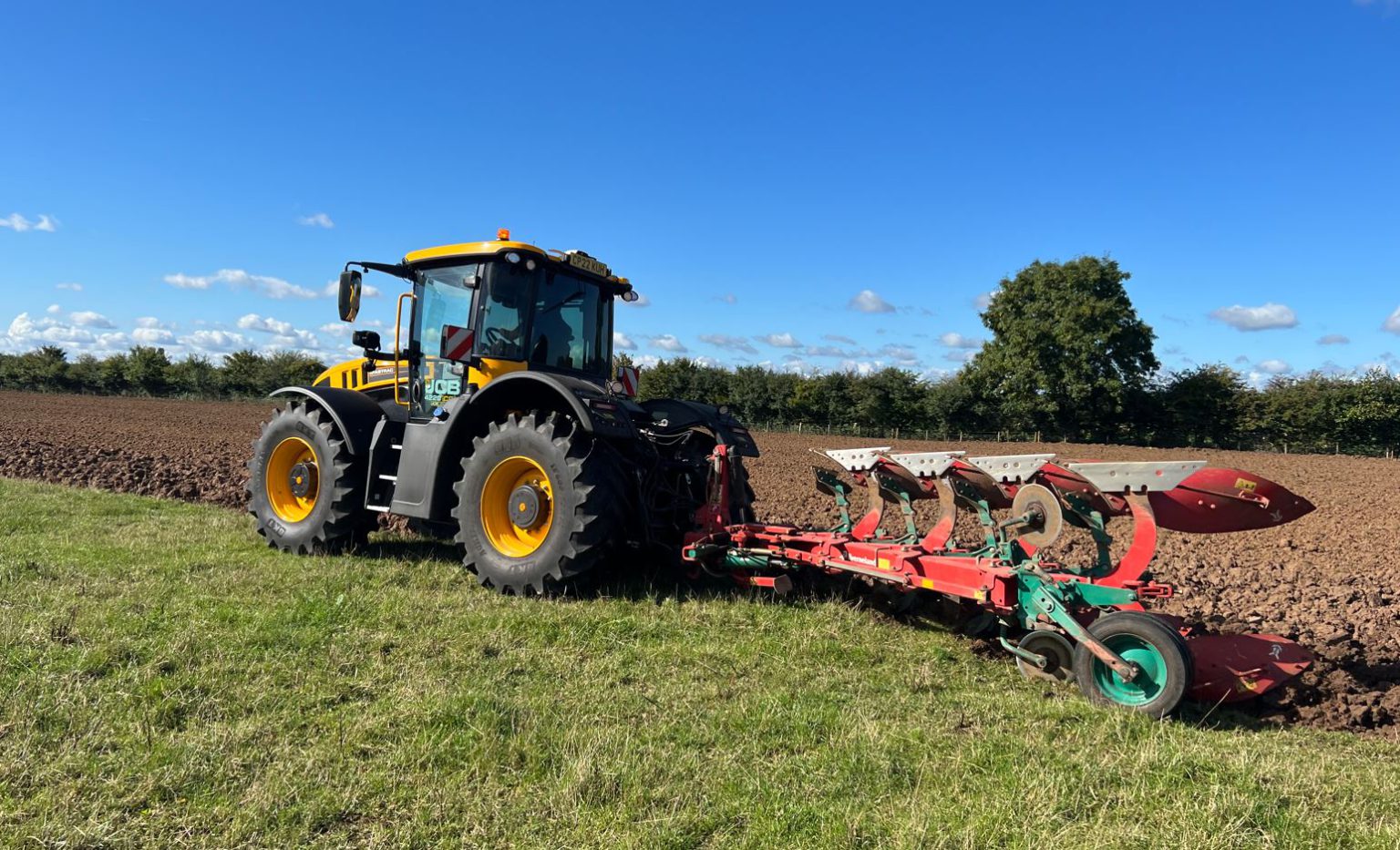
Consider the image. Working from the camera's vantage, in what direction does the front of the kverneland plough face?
facing away from the viewer and to the left of the viewer

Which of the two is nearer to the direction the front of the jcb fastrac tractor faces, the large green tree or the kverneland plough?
the large green tree

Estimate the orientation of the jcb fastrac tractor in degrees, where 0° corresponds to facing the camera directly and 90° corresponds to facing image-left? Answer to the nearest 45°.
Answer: approximately 135°

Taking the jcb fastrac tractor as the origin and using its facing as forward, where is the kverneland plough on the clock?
The kverneland plough is roughly at 6 o'clock from the jcb fastrac tractor.

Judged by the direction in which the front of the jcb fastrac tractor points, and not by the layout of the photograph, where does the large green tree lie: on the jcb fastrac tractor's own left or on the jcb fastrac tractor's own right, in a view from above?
on the jcb fastrac tractor's own right

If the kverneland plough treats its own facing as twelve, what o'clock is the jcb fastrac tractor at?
The jcb fastrac tractor is roughly at 11 o'clock from the kverneland plough.

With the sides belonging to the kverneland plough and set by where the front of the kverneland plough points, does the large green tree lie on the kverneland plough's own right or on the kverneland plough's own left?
on the kverneland plough's own right

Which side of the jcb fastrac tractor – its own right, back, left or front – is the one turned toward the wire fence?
right
